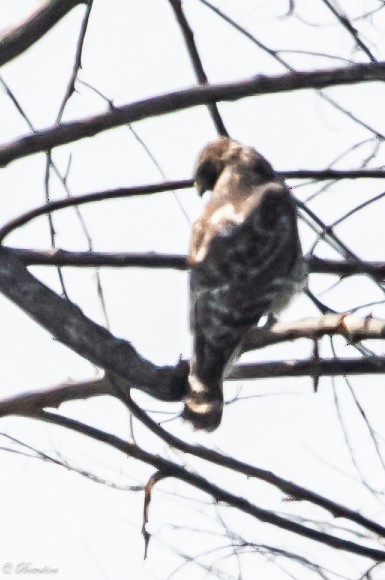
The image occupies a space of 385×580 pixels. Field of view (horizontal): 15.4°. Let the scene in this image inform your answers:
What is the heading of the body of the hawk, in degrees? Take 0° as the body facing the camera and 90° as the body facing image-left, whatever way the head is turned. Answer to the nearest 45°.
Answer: approximately 225°

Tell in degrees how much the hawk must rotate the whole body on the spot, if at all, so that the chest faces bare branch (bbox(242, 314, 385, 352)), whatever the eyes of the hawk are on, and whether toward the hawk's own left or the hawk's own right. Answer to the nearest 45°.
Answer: approximately 90° to the hawk's own right
